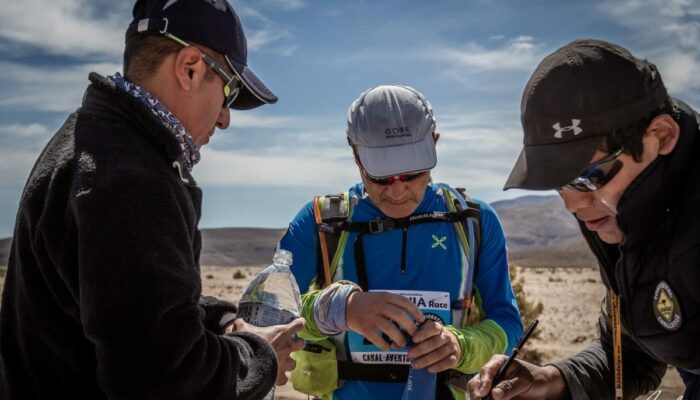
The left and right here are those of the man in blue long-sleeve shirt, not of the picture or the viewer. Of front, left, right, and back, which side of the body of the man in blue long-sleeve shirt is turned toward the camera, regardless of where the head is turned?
front

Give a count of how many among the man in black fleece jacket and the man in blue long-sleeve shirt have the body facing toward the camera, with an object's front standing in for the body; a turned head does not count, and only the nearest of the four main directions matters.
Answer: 1

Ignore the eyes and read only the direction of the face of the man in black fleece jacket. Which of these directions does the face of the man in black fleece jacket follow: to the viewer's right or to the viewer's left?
to the viewer's right

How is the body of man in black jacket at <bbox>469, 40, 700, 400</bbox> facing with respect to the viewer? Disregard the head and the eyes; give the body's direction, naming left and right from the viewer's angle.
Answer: facing the viewer and to the left of the viewer

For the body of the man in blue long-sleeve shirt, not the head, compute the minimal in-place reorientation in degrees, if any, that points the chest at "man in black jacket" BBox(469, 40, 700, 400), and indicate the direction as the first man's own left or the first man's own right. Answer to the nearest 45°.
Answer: approximately 45° to the first man's own left

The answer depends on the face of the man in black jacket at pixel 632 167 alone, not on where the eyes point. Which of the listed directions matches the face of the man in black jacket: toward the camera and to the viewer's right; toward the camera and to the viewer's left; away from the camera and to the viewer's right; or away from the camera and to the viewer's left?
toward the camera and to the viewer's left

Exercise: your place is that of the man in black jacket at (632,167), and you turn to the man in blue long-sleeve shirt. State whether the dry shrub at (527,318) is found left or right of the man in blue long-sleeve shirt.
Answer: right

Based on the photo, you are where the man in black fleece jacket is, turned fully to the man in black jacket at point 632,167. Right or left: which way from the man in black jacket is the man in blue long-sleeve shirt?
left

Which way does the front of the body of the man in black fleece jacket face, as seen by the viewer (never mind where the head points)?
to the viewer's right

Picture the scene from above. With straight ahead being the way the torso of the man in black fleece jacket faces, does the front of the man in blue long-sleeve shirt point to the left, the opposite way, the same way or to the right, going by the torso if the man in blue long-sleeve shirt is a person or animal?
to the right

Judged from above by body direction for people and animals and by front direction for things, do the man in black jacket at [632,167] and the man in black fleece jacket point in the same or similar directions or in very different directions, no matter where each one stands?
very different directions

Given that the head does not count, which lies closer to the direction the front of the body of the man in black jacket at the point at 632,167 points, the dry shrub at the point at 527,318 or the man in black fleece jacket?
the man in black fleece jacket

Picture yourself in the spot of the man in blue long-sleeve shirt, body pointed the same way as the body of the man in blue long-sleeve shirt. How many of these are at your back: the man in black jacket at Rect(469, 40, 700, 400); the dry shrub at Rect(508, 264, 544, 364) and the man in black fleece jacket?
1

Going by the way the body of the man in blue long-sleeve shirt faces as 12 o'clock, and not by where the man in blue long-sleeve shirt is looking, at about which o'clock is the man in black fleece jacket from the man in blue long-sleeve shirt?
The man in black fleece jacket is roughly at 1 o'clock from the man in blue long-sleeve shirt.

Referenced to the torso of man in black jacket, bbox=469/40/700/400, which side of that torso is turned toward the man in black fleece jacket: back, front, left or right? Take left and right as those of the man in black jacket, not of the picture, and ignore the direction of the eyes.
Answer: front

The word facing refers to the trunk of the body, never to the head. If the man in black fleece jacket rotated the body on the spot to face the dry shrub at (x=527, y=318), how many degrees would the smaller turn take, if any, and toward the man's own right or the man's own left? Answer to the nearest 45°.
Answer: approximately 45° to the man's own left

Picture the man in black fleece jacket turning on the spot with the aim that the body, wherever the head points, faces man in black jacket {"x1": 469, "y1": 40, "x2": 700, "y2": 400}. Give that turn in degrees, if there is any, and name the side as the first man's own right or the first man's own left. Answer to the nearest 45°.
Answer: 0° — they already face them
